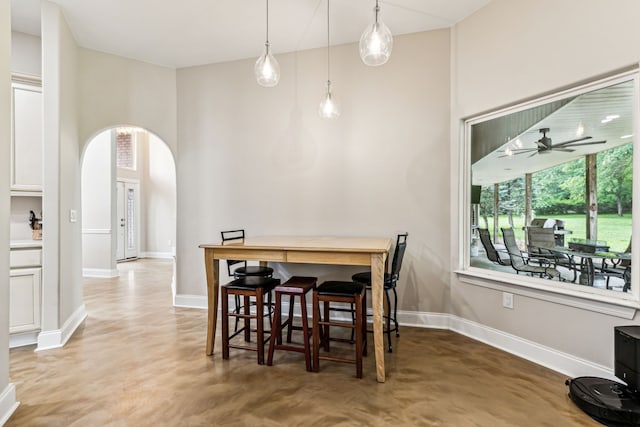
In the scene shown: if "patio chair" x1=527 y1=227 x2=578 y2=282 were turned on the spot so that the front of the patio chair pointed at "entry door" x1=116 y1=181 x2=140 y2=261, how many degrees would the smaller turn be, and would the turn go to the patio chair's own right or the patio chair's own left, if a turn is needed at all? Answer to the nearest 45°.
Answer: approximately 135° to the patio chair's own right

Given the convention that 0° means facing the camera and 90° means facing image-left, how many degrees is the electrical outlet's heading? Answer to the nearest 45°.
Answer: approximately 45°

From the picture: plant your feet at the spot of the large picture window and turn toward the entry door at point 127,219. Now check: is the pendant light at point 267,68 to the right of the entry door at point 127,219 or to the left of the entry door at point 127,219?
left

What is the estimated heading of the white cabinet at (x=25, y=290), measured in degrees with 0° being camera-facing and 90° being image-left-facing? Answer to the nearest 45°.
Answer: approximately 315°

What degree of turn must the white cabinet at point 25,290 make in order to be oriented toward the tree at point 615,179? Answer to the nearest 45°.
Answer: approximately 90° to its left
